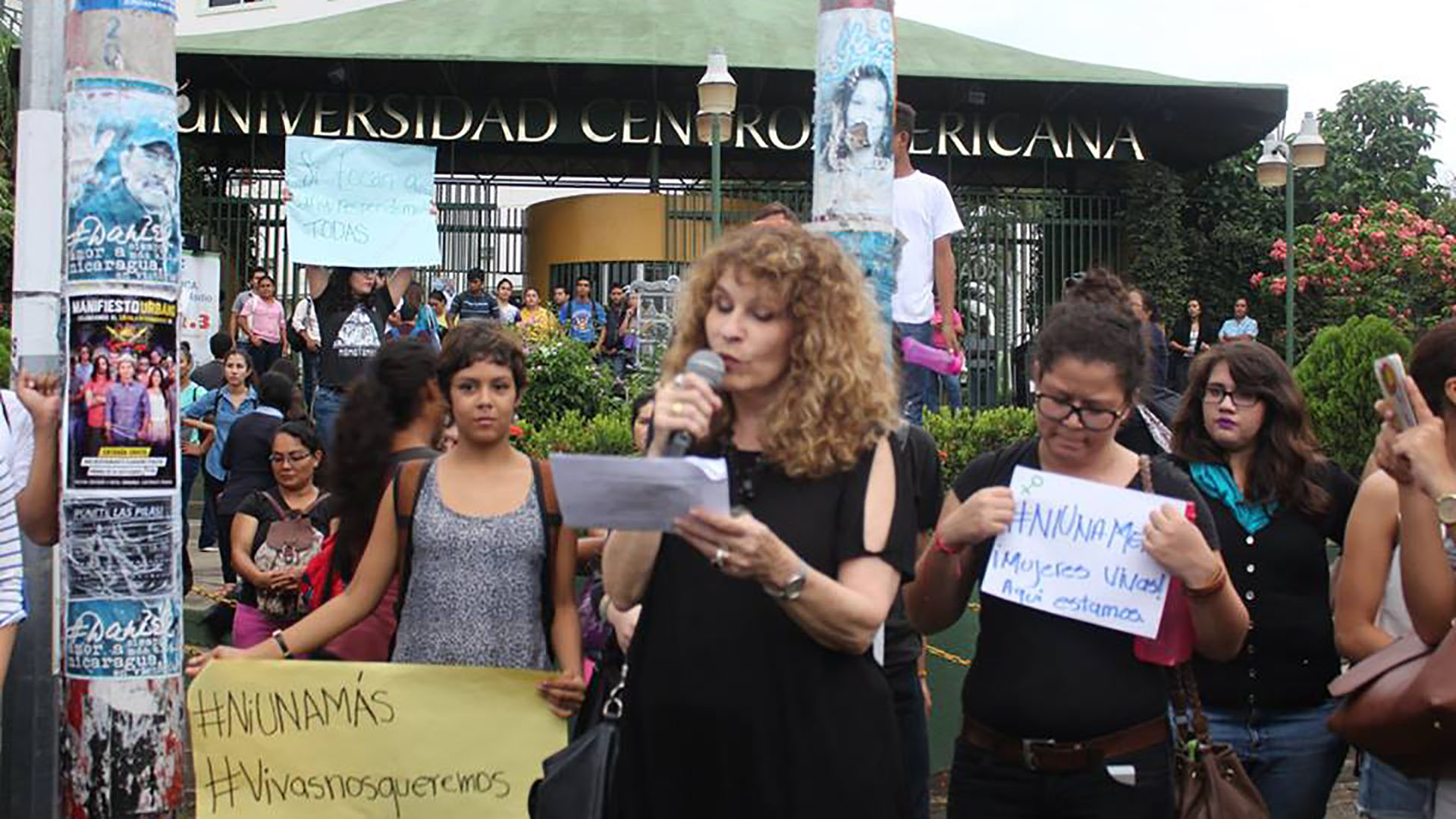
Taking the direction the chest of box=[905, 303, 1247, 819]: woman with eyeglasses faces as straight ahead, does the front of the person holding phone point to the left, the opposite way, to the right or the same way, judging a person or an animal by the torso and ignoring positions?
to the right

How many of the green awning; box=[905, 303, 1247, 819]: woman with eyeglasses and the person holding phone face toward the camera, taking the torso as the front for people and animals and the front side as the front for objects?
2

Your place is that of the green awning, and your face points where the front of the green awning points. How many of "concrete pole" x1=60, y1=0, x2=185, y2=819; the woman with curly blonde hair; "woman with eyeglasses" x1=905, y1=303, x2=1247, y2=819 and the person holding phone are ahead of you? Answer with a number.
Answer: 4

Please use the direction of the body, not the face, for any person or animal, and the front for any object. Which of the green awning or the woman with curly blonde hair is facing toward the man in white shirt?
the green awning

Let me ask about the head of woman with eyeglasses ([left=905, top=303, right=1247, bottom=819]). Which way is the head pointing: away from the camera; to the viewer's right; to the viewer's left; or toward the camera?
toward the camera

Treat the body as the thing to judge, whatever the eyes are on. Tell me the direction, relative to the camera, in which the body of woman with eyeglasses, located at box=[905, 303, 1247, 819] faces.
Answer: toward the camera

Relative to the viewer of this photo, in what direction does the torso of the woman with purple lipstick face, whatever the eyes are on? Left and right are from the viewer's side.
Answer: facing the viewer and to the left of the viewer

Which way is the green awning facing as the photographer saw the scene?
facing the viewer

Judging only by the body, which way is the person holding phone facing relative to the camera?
to the viewer's left

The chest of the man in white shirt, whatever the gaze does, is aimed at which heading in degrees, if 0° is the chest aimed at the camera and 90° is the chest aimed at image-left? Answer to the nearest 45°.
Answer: approximately 45°

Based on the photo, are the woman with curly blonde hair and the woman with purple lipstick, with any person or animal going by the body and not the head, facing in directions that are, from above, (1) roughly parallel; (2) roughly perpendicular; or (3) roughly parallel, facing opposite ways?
roughly parallel
